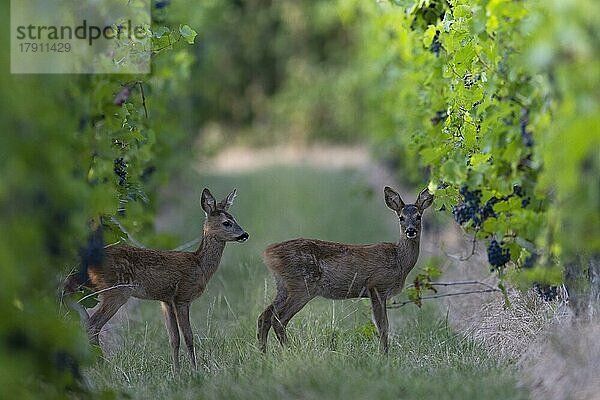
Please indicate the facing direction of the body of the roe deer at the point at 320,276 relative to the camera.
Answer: to the viewer's right

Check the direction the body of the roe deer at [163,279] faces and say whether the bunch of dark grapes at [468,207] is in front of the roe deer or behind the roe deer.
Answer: in front

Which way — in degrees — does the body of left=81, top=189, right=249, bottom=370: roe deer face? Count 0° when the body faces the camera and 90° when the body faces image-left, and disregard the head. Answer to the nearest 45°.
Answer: approximately 270°

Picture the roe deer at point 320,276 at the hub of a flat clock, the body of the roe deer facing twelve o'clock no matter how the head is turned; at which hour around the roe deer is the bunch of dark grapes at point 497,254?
The bunch of dark grapes is roughly at 12 o'clock from the roe deer.

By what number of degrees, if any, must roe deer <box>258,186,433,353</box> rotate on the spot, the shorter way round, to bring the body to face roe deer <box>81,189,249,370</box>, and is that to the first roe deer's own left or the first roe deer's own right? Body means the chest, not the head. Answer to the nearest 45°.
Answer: approximately 180°

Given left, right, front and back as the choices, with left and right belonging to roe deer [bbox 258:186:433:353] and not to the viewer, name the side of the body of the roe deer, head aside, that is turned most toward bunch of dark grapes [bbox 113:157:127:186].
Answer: back

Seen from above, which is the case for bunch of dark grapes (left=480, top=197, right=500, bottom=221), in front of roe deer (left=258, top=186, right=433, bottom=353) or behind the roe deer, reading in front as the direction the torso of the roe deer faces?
in front

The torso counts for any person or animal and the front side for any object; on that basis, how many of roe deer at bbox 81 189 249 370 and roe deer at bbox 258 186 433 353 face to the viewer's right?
2

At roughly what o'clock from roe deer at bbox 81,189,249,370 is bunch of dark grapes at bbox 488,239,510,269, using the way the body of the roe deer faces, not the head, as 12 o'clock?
The bunch of dark grapes is roughly at 12 o'clock from the roe deer.
